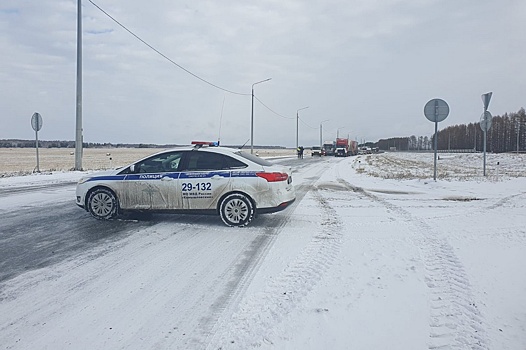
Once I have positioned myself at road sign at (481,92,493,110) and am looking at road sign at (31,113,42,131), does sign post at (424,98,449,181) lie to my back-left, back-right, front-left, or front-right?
front-left

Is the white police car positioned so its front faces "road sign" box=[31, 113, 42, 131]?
no

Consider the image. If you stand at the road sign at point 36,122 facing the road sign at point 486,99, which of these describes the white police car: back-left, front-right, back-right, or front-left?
front-right

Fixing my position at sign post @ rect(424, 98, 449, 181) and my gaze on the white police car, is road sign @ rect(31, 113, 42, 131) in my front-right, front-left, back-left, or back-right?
front-right

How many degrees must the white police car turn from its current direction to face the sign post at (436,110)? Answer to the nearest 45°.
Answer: approximately 135° to its right

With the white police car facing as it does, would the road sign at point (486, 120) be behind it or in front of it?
behind

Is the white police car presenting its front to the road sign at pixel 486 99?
no

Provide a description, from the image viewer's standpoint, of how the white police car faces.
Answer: facing to the left of the viewer
